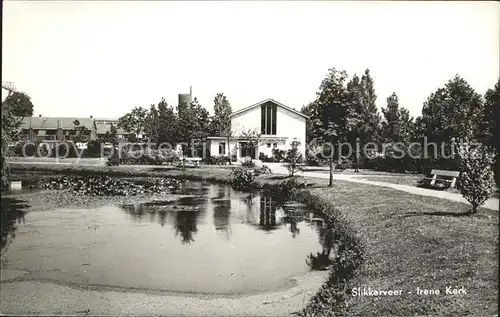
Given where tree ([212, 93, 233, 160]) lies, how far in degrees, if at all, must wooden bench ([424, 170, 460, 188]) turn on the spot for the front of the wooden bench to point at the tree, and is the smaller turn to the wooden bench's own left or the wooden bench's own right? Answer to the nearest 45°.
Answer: approximately 90° to the wooden bench's own right

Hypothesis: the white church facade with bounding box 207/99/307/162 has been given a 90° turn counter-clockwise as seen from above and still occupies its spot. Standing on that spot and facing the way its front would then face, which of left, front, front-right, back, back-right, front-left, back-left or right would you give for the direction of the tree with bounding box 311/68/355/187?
right

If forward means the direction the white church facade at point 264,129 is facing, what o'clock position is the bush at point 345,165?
The bush is roughly at 11 o'clock from the white church facade.

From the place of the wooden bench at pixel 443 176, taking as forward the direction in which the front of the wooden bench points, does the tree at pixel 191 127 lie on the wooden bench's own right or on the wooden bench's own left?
on the wooden bench's own right

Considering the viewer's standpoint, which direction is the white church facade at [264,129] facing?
facing the viewer

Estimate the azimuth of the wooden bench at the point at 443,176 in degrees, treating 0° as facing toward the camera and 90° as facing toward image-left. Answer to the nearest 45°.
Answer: approximately 45°

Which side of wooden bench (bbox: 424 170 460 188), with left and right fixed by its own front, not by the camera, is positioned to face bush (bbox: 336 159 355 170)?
right

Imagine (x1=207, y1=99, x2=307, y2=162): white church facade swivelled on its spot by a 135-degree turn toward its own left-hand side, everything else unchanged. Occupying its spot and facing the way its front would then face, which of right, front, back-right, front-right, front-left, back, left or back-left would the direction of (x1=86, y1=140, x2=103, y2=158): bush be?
back-left

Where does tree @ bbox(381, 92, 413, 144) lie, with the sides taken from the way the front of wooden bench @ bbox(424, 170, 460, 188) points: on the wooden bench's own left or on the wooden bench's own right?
on the wooden bench's own right

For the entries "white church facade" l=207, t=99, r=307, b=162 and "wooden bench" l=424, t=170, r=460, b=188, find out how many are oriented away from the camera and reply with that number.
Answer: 0

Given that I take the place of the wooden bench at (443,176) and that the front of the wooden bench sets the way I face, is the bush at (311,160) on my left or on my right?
on my right

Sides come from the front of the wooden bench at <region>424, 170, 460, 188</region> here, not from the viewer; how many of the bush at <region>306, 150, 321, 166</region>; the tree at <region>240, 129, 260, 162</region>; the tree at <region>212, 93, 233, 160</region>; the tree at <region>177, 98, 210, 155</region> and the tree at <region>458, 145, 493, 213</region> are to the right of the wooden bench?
4

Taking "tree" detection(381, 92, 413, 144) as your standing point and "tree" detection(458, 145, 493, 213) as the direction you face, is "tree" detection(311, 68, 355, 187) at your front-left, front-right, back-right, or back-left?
front-right

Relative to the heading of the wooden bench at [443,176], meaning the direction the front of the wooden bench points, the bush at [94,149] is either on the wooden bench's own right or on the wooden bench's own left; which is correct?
on the wooden bench's own right

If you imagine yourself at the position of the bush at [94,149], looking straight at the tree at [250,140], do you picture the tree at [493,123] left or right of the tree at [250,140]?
right
